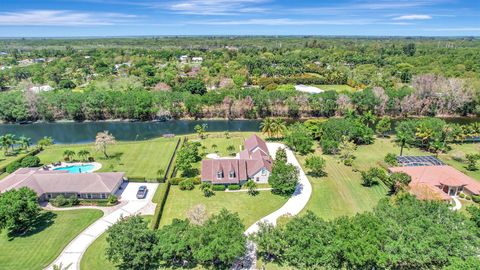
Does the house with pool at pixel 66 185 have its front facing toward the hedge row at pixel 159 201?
no

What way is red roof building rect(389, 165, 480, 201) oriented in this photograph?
toward the camera

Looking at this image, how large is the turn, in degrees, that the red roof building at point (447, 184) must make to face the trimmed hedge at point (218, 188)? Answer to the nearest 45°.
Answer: approximately 45° to its right

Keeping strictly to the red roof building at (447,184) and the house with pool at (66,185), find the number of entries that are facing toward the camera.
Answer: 2

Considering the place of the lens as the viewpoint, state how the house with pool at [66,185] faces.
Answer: facing the viewer

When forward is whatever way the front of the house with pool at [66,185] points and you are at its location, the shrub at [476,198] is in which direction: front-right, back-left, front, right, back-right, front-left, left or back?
front-left

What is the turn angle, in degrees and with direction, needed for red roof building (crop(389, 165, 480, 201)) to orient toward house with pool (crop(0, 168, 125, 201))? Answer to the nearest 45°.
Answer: approximately 45° to its right

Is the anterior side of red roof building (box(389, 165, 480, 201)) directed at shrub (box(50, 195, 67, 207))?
no

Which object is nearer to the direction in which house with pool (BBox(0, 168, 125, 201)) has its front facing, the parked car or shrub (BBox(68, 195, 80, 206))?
the shrub

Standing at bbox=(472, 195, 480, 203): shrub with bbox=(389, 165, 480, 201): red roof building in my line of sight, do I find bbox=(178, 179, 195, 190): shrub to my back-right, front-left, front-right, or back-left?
front-left

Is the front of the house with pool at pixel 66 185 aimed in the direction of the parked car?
no

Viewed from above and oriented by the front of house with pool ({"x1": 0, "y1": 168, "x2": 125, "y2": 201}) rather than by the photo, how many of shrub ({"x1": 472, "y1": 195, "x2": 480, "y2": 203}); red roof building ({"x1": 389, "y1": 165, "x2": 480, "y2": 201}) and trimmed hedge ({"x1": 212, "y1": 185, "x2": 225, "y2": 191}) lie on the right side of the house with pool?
0
